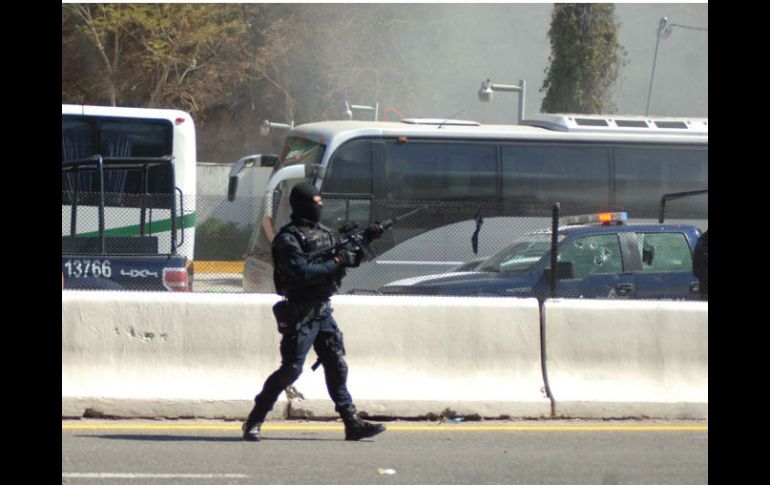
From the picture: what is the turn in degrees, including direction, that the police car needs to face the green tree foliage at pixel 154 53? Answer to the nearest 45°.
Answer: approximately 45° to its right

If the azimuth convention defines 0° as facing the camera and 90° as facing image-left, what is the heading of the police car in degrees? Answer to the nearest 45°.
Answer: approximately 90°
